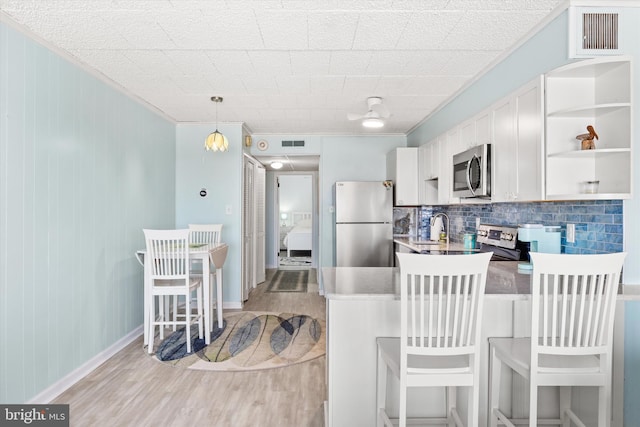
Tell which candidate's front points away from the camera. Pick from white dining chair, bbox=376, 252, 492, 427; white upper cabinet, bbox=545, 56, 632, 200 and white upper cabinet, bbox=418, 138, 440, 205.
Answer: the white dining chair

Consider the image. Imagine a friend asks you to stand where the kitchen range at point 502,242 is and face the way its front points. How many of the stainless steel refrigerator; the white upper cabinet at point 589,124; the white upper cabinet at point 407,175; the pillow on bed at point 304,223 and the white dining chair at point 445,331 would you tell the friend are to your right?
3

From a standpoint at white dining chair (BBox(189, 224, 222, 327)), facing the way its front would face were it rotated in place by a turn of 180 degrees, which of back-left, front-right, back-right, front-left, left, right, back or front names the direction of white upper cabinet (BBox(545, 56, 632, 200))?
back-right

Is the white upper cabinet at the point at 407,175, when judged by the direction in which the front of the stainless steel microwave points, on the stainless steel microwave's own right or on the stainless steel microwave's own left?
on the stainless steel microwave's own right

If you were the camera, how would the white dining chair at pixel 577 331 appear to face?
facing away from the viewer and to the left of the viewer

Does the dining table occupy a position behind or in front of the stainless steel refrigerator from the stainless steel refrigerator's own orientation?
in front

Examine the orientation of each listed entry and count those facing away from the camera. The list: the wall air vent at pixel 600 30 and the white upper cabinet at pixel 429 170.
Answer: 0

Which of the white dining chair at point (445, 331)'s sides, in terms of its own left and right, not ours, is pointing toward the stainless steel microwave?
front

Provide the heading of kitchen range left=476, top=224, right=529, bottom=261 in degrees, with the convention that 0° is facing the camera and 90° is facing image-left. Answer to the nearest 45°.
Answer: approximately 45°

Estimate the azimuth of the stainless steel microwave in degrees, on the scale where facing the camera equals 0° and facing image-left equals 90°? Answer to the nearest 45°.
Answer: approximately 45°

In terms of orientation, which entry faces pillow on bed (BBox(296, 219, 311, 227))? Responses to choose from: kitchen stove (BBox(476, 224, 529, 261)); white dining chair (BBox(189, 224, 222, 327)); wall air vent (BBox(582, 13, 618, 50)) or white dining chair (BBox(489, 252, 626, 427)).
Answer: white dining chair (BBox(489, 252, 626, 427))
